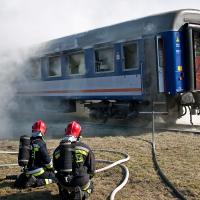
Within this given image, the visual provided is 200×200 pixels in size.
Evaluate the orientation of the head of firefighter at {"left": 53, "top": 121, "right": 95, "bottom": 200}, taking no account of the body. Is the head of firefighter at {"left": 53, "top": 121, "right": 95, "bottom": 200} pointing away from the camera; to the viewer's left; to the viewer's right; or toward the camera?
away from the camera

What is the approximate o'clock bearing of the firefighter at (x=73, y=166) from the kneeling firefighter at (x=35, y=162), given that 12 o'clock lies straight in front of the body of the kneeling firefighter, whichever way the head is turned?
The firefighter is roughly at 2 o'clock from the kneeling firefighter.
